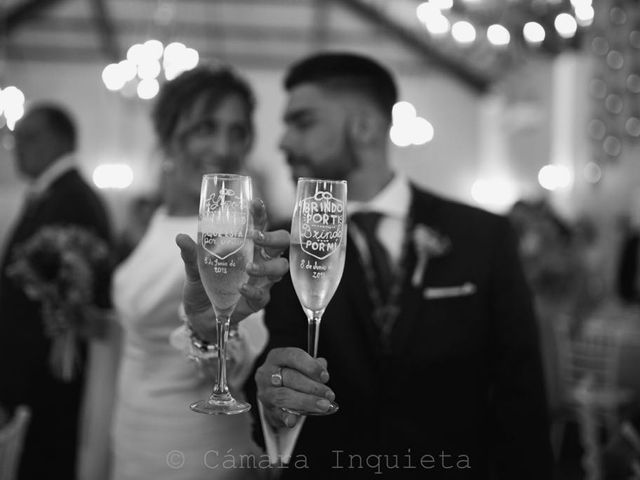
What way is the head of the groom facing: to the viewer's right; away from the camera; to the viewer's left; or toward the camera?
to the viewer's left

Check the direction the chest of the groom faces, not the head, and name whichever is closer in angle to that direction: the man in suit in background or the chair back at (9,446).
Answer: the chair back

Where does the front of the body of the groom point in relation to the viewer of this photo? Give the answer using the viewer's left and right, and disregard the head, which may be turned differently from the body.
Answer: facing the viewer and to the left of the viewer

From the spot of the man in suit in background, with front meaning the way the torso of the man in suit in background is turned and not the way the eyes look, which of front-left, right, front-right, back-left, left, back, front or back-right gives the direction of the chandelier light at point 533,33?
back

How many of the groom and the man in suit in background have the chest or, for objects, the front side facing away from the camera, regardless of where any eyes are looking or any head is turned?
0

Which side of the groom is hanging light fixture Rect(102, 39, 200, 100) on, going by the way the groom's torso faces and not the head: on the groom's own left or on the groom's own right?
on the groom's own right
